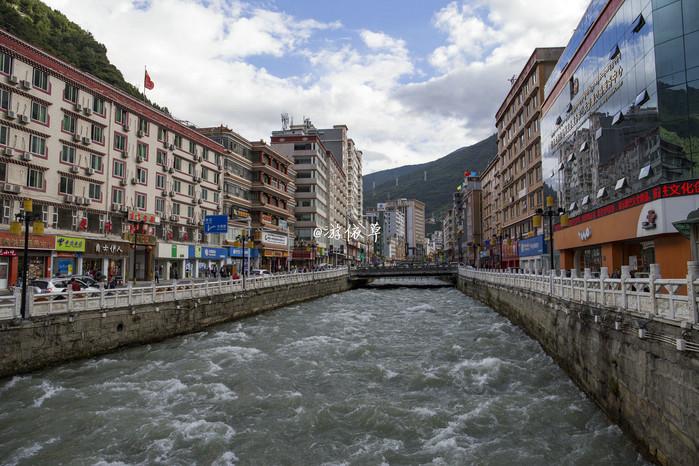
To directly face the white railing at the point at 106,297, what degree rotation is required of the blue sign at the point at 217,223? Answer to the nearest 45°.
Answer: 0° — it already faces it

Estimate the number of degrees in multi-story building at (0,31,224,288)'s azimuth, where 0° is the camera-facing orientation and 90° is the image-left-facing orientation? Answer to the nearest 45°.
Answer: approximately 315°

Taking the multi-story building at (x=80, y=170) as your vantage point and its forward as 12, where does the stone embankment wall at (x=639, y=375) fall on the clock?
The stone embankment wall is roughly at 1 o'clock from the multi-story building.

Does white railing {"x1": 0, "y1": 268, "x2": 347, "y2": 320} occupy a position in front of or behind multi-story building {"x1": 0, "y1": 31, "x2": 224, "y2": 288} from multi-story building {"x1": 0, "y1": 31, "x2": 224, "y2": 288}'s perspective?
in front

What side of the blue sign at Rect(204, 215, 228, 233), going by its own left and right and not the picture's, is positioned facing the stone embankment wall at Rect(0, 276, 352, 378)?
front

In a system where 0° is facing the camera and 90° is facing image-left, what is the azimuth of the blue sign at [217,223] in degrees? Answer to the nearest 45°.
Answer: approximately 0°

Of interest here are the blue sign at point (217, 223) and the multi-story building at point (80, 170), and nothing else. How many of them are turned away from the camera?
0

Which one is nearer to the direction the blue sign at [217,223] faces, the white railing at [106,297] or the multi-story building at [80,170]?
the white railing

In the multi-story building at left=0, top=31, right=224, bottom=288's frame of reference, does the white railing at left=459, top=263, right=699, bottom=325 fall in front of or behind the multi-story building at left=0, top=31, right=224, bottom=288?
in front

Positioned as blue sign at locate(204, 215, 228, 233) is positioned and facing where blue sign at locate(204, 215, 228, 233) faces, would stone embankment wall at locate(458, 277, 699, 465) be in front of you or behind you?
in front

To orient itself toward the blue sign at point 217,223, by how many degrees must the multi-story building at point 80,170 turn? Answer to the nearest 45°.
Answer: approximately 45° to its left

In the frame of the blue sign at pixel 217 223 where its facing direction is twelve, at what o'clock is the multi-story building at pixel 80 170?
The multi-story building is roughly at 2 o'clock from the blue sign.
